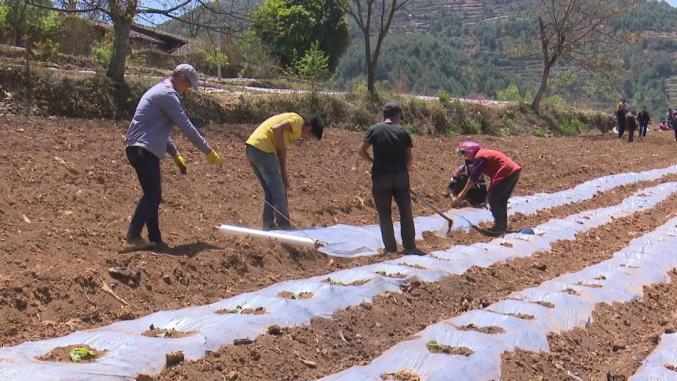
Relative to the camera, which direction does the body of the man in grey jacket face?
to the viewer's right

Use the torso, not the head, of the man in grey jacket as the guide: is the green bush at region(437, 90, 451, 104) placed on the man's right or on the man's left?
on the man's left

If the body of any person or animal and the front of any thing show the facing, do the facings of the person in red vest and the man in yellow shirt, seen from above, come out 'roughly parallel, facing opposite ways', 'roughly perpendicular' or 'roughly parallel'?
roughly parallel, facing opposite ways

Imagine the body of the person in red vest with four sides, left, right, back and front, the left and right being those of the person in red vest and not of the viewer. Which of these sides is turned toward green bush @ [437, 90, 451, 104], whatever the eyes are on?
right

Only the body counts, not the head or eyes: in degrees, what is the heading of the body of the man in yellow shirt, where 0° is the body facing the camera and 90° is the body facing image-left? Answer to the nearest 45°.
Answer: approximately 270°

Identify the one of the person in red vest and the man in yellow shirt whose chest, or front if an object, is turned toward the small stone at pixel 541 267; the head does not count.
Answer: the man in yellow shirt

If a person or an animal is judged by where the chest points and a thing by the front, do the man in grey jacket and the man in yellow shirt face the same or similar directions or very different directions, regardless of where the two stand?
same or similar directions

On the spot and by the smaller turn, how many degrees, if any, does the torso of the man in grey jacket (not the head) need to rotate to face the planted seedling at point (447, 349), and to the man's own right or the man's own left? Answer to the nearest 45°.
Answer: approximately 45° to the man's own right

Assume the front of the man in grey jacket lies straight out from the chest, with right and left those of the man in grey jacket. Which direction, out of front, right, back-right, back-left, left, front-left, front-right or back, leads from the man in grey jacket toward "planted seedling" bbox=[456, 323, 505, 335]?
front-right

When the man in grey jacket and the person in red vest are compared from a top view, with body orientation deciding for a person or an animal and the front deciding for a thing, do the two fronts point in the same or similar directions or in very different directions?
very different directions

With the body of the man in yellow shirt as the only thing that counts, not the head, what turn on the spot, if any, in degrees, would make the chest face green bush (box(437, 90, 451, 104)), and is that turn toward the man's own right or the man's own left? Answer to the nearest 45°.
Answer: approximately 90° to the man's own left

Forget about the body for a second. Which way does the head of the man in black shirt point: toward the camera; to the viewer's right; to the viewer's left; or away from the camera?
away from the camera

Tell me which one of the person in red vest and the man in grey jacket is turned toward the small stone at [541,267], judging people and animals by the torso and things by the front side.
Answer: the man in grey jacket

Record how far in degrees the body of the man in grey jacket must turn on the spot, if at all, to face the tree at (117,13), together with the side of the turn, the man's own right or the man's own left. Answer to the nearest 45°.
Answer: approximately 90° to the man's own left

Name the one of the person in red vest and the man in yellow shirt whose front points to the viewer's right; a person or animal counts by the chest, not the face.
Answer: the man in yellow shirt

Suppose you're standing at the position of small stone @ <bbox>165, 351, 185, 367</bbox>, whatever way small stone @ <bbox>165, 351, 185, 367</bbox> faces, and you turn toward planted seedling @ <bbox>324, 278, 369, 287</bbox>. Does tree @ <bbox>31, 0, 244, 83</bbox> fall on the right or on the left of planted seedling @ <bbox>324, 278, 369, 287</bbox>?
left

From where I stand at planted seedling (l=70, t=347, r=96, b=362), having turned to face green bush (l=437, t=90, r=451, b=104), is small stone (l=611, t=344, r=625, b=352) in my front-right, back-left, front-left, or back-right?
front-right

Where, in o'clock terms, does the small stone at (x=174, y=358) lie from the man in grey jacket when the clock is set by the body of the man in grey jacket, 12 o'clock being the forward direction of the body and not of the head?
The small stone is roughly at 3 o'clock from the man in grey jacket.

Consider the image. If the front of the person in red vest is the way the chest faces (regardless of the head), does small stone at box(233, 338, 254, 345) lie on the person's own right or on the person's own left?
on the person's own left

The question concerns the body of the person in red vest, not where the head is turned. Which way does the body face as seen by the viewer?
to the viewer's left
